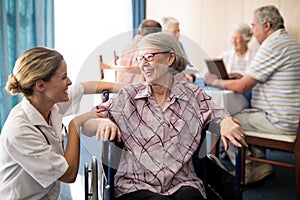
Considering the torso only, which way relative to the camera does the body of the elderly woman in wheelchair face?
toward the camera

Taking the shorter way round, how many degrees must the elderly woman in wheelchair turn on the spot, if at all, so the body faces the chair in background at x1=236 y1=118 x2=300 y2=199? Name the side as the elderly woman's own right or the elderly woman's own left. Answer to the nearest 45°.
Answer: approximately 135° to the elderly woman's own left

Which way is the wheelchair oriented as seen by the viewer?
toward the camera

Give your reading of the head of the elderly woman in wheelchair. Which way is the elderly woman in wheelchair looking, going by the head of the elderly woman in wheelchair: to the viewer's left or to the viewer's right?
to the viewer's left

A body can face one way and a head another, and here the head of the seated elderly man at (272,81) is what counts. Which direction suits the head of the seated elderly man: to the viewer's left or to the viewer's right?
to the viewer's left
